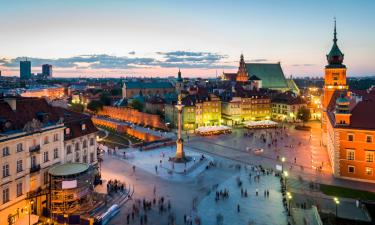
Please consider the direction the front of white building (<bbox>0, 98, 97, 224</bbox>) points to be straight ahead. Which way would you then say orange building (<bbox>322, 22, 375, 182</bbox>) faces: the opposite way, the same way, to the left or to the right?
the opposite way

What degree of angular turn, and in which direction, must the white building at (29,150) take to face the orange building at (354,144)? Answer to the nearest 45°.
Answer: approximately 45° to its left

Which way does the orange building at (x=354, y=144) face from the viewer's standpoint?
to the viewer's left

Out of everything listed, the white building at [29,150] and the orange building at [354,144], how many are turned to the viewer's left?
1

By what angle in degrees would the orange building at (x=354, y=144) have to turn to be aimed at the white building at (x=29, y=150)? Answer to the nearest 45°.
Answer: approximately 45° to its left

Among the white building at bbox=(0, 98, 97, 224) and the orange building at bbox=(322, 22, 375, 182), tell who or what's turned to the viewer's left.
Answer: the orange building

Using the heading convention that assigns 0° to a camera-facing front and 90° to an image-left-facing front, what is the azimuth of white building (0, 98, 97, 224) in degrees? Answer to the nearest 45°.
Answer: approximately 315°
